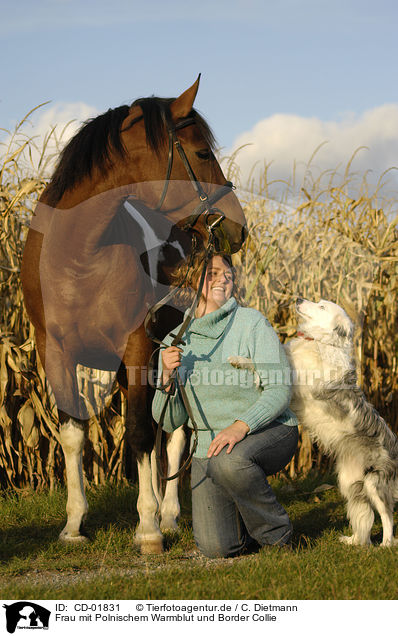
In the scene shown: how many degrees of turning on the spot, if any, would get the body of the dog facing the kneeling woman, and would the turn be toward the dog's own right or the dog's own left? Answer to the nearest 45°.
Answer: approximately 45° to the dog's own left

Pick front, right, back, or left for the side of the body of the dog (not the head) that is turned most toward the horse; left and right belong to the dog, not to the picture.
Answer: front

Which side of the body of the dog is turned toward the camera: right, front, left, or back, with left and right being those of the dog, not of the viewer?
left
